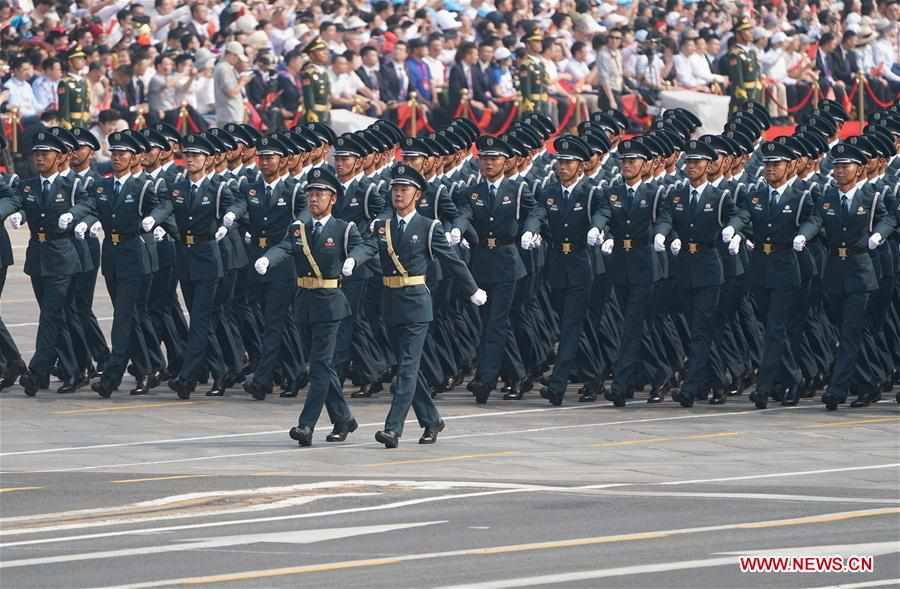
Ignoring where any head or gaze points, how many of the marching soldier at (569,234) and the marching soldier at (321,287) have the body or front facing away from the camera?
0

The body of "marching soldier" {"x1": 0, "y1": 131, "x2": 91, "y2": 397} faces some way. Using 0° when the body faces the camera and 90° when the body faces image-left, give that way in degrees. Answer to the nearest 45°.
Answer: approximately 45°

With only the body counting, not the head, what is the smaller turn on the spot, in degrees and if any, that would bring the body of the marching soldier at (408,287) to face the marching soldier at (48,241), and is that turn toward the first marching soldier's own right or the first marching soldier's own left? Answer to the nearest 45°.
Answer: approximately 90° to the first marching soldier's own right

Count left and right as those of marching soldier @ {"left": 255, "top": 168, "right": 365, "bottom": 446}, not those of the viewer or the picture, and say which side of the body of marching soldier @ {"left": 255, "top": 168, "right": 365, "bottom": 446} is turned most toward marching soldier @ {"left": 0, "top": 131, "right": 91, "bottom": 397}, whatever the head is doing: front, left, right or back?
right

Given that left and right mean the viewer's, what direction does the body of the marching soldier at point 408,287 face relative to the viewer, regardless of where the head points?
facing the viewer and to the left of the viewer

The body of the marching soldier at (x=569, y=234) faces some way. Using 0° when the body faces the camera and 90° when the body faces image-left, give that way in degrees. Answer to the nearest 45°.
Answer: approximately 45°

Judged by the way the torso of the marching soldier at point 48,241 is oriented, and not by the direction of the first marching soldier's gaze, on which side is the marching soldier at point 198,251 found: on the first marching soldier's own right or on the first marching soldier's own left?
on the first marching soldier's own left

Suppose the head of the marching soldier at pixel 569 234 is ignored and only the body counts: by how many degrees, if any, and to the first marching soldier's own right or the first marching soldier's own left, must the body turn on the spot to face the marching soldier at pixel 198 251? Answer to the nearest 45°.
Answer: approximately 45° to the first marching soldier's own right

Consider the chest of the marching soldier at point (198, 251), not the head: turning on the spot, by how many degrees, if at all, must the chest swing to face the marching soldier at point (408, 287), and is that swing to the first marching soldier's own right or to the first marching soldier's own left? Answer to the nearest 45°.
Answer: approximately 90° to the first marching soldier's own left
